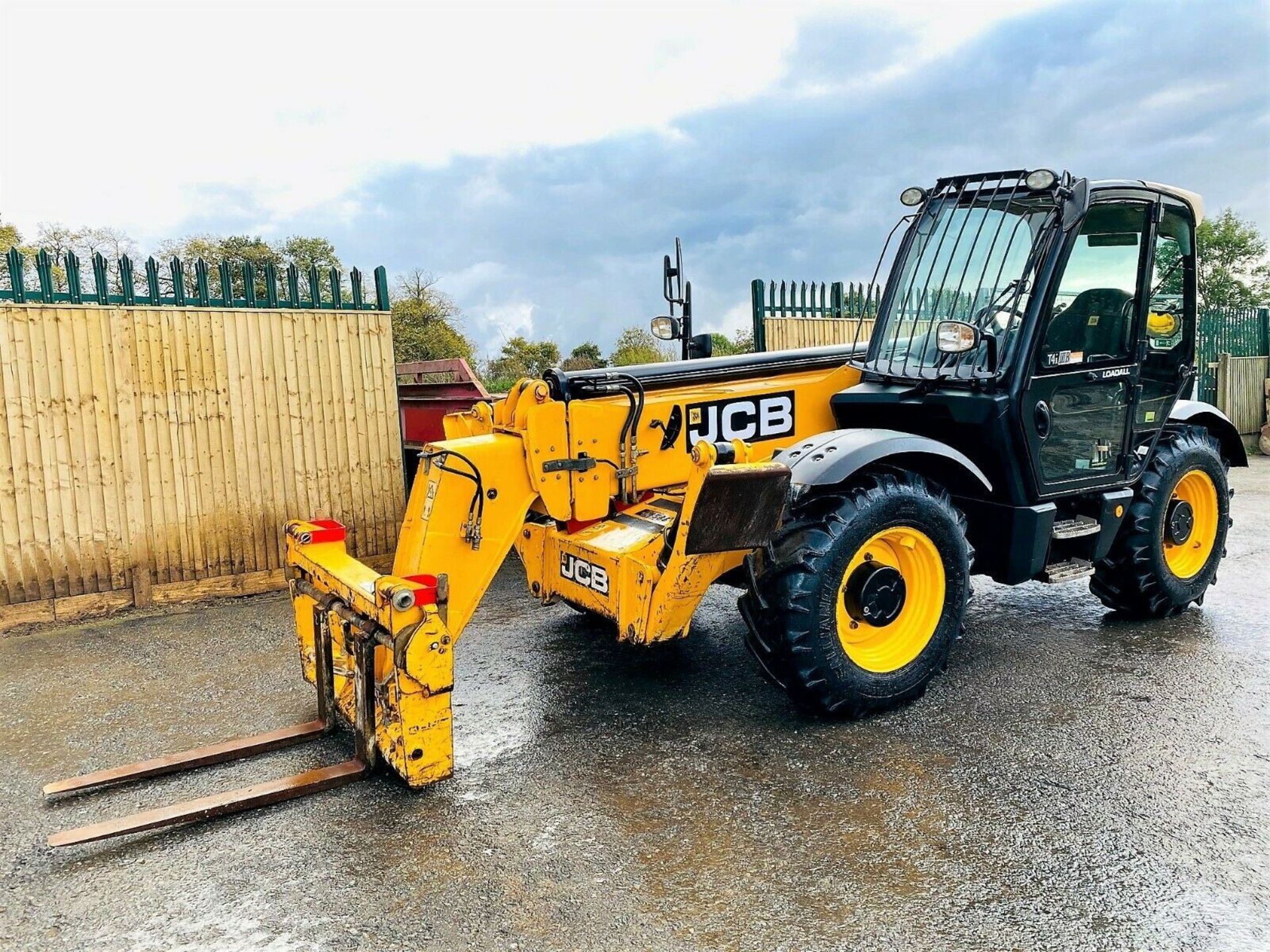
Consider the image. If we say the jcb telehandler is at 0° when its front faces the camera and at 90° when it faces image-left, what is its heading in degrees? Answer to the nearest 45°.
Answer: approximately 45°

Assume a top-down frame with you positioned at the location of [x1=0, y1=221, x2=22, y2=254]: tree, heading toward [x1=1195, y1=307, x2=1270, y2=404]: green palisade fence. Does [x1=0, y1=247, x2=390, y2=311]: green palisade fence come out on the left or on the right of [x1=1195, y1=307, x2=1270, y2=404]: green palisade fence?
right

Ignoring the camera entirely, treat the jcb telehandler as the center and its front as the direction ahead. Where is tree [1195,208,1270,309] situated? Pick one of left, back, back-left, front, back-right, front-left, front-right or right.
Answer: back

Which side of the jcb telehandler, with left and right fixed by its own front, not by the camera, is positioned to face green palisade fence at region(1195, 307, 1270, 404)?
back

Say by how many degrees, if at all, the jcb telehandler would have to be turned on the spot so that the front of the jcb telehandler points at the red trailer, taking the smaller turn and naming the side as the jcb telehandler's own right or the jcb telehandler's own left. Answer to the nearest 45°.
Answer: approximately 90° to the jcb telehandler's own right

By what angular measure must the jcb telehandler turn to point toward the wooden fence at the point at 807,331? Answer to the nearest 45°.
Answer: approximately 135° to its right

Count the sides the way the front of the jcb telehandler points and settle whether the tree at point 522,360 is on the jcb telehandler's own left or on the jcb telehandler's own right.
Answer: on the jcb telehandler's own right
